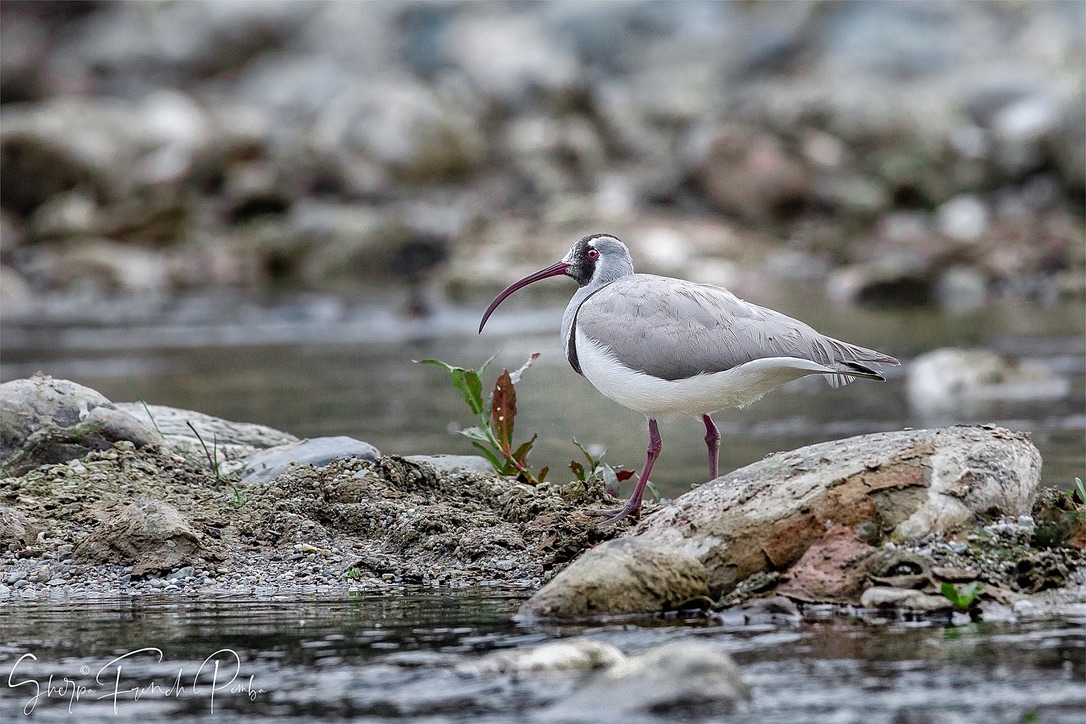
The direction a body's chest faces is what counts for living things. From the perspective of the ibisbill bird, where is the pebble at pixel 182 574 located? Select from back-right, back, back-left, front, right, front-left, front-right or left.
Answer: front

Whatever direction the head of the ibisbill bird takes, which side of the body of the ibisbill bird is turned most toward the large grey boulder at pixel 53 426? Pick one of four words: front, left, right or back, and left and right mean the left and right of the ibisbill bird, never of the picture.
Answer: front

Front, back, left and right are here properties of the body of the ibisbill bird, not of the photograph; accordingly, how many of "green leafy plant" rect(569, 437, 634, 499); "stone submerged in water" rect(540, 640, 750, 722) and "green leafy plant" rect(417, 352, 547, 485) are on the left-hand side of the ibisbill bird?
1

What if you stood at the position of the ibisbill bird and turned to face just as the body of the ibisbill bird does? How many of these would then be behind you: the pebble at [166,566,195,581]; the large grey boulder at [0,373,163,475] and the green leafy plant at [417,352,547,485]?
0

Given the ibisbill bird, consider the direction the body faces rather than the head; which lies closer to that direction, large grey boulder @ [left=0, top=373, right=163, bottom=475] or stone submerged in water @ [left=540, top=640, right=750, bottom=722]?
the large grey boulder

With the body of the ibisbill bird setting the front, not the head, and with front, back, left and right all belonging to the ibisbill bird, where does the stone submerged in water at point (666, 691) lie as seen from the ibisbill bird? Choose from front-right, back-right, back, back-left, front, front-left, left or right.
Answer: left

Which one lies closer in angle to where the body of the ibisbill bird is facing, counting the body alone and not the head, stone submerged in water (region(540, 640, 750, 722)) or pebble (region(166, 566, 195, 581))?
the pebble

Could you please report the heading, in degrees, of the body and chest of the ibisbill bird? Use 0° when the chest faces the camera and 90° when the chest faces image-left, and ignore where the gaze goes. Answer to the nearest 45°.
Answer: approximately 90°
